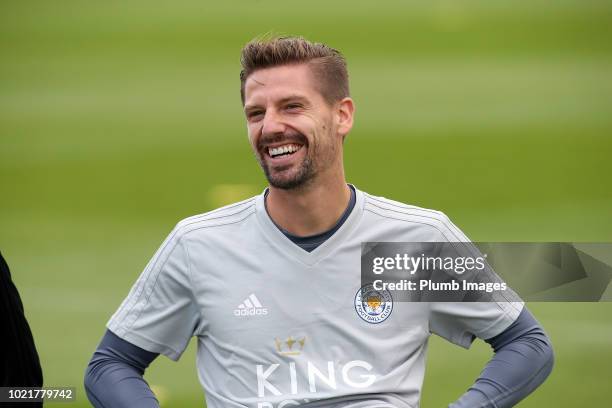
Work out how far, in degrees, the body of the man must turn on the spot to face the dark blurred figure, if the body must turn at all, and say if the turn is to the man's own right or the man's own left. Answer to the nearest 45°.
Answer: approximately 90° to the man's own right

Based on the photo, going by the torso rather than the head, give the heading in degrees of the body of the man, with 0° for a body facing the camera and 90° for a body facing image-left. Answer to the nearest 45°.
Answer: approximately 0°
